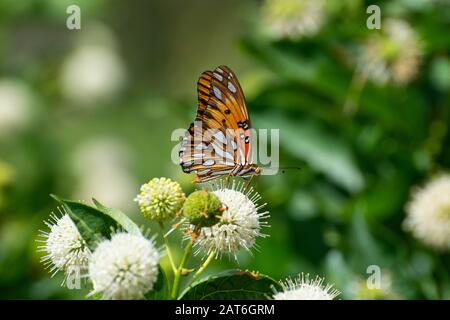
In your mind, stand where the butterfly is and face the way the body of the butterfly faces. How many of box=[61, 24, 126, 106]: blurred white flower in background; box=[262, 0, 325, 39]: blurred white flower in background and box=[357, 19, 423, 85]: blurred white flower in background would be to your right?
0

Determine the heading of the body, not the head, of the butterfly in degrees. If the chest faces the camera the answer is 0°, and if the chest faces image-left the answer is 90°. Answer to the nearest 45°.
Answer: approximately 270°

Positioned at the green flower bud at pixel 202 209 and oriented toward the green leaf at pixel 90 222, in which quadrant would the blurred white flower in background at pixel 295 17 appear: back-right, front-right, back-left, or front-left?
back-right

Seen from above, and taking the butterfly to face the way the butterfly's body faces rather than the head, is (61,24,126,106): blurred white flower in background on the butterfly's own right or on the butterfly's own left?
on the butterfly's own left

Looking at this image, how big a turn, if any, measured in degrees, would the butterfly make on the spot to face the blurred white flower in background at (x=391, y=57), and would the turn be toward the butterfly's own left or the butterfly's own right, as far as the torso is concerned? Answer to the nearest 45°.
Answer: approximately 45° to the butterfly's own left

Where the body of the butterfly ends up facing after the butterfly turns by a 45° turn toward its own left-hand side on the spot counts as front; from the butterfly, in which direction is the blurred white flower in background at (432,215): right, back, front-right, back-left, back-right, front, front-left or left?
front

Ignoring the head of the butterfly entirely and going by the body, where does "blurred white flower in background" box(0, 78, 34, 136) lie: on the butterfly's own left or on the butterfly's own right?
on the butterfly's own left
